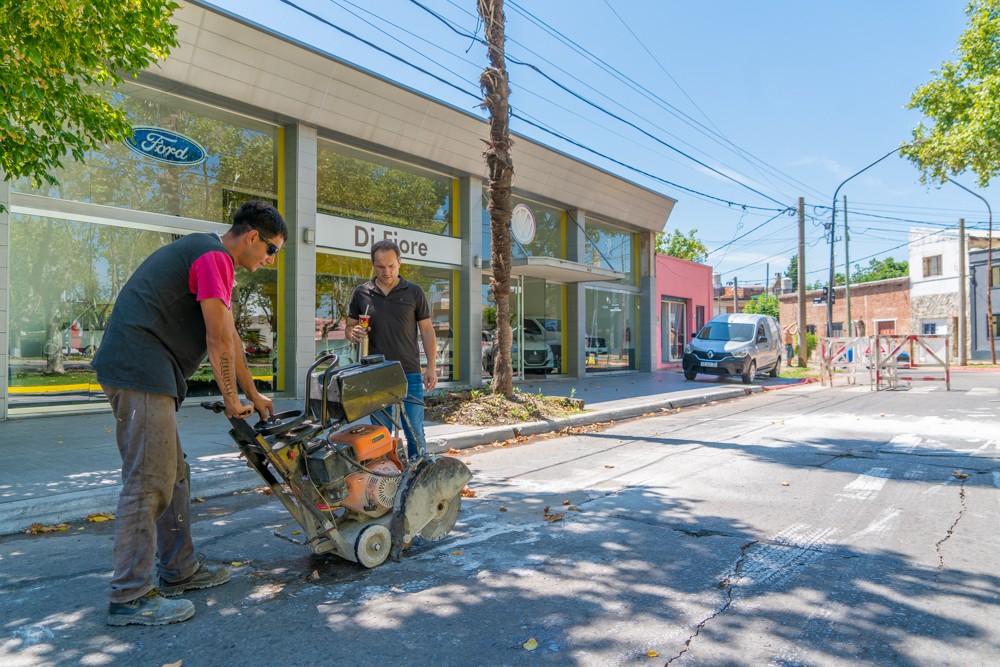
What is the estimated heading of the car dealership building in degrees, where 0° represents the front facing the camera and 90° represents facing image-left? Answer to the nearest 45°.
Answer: approximately 315°

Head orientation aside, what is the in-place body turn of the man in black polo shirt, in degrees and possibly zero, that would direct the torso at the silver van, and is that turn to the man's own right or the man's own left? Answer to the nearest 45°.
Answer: approximately 135° to the man's own left

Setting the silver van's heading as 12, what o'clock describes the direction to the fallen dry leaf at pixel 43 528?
The fallen dry leaf is roughly at 11 o'clock from the silver van.

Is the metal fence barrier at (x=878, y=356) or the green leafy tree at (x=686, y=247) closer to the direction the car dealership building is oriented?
the metal fence barrier

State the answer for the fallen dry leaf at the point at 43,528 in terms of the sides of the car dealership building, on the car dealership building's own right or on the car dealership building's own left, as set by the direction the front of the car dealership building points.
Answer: on the car dealership building's own right

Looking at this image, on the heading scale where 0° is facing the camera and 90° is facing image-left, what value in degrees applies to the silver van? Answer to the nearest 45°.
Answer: approximately 45°

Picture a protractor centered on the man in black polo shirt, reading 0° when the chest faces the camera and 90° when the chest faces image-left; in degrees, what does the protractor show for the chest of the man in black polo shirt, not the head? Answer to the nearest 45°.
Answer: approximately 0°

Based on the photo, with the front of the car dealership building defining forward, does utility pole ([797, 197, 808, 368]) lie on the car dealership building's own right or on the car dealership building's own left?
on the car dealership building's own left
